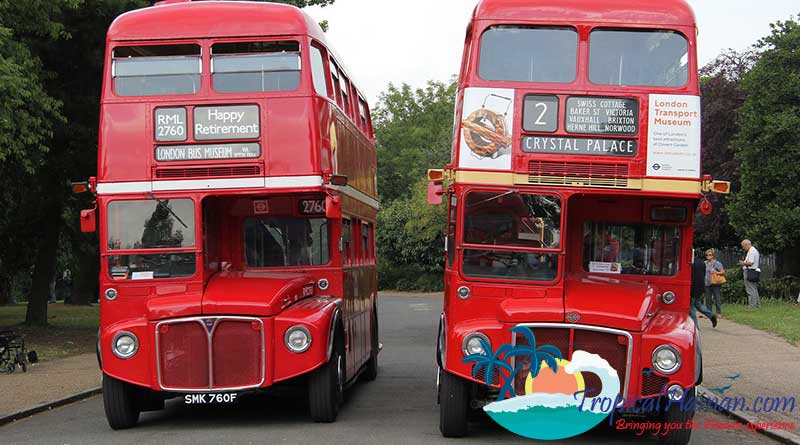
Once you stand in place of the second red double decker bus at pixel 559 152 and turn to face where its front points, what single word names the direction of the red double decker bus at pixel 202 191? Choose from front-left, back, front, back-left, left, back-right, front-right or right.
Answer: right

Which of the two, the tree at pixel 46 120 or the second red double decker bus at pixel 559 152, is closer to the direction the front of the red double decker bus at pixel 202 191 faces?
the second red double decker bus

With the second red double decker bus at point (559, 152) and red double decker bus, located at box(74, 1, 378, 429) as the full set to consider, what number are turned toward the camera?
2

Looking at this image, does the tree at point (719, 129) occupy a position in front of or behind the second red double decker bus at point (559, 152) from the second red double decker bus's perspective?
behind

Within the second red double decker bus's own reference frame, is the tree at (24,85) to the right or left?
on its right

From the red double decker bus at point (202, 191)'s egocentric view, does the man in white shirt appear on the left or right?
on its left

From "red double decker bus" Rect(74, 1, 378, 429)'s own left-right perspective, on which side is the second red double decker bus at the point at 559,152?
on its left

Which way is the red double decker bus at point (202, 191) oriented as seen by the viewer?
toward the camera

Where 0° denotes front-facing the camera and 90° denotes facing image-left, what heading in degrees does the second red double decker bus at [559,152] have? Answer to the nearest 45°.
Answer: approximately 0°
